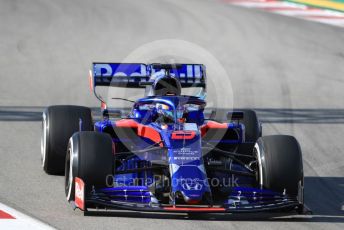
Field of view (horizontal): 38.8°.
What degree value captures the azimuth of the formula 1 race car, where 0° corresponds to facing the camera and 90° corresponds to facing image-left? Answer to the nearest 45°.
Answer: approximately 0°
